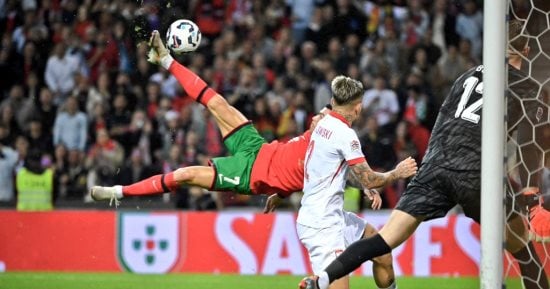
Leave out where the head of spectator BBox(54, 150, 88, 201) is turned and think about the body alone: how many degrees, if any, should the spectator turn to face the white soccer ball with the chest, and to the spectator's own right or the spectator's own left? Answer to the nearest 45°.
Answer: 0° — they already face it

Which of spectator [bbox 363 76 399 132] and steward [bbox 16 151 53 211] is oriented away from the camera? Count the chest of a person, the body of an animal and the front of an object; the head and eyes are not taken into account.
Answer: steward [bbox 16 151 53 211]

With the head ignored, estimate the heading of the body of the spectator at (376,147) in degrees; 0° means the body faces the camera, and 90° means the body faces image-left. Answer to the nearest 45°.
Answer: approximately 0°

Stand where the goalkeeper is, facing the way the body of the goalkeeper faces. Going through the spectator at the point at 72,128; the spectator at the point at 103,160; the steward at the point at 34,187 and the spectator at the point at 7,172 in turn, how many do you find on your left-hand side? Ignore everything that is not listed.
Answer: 4

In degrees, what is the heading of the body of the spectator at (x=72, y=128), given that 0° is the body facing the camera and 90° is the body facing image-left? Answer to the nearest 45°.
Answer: approximately 0°

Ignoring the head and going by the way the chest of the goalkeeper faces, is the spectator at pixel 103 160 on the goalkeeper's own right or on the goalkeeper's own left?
on the goalkeeper's own left
